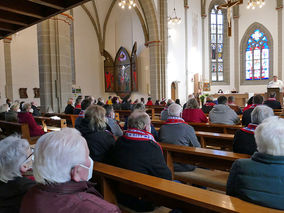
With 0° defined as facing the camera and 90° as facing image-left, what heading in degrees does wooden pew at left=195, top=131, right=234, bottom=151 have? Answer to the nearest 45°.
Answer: approximately 225°

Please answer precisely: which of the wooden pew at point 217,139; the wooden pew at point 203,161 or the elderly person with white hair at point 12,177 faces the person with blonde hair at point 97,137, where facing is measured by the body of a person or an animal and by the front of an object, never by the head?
the elderly person with white hair at point 12,177

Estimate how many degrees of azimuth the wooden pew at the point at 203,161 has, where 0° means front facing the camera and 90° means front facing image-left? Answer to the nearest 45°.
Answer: approximately 225°

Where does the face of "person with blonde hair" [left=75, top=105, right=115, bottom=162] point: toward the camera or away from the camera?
away from the camera

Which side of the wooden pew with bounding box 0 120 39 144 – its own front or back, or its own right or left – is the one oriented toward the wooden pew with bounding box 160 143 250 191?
right

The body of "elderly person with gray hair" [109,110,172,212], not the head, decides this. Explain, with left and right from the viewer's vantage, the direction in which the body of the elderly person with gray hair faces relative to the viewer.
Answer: facing away from the viewer and to the right of the viewer

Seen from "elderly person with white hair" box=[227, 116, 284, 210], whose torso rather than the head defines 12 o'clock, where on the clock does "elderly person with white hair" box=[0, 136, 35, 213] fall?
"elderly person with white hair" box=[0, 136, 35, 213] is roughly at 8 o'clock from "elderly person with white hair" box=[227, 116, 284, 210].

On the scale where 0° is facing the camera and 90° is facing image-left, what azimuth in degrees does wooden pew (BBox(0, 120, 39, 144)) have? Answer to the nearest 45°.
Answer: approximately 225°

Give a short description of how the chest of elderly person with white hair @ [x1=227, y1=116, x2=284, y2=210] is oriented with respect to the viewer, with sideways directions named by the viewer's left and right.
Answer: facing away from the viewer

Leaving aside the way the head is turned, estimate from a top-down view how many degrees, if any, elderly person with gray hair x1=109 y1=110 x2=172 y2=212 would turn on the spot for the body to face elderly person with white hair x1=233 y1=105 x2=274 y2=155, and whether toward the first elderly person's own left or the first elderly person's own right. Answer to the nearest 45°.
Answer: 0° — they already face them
